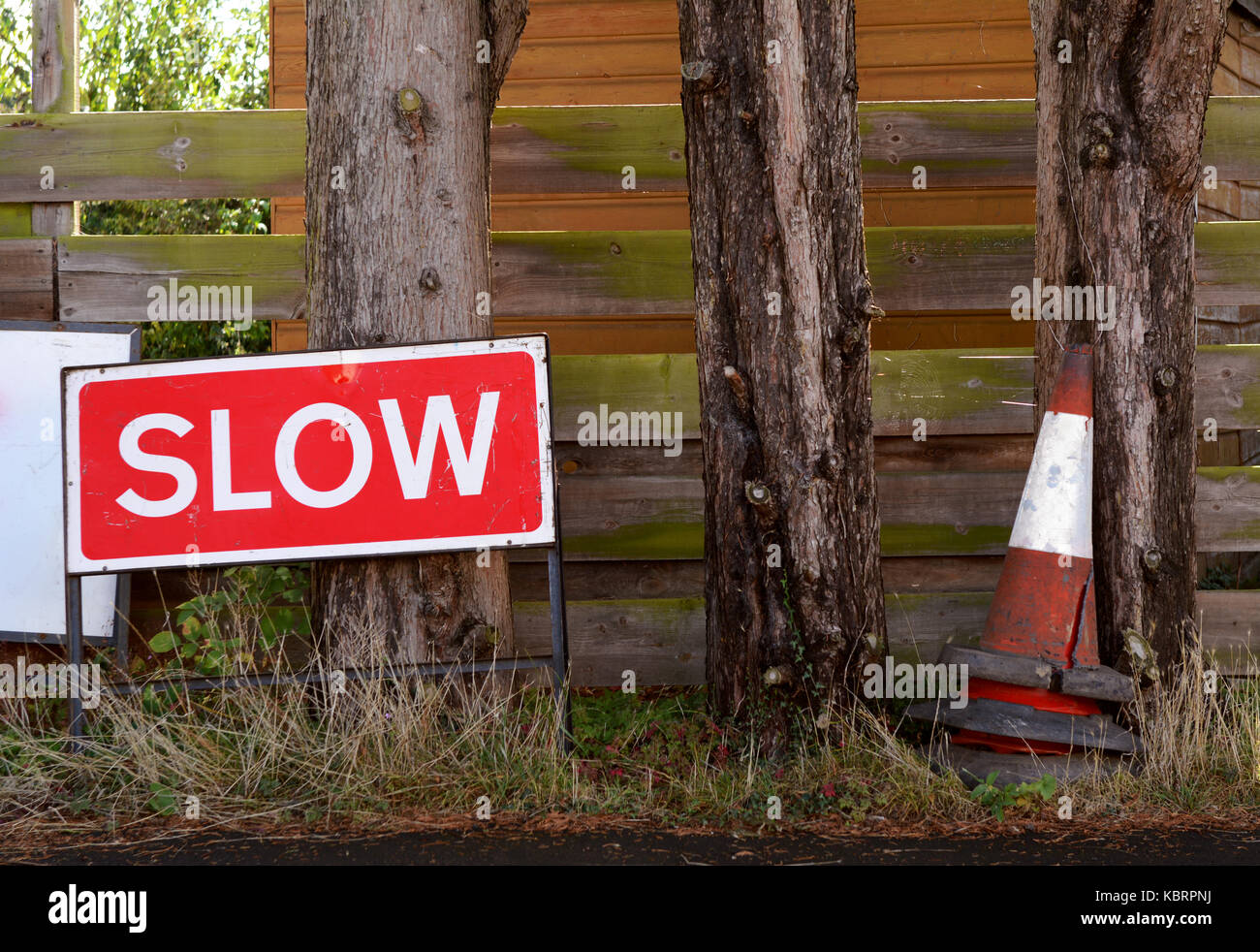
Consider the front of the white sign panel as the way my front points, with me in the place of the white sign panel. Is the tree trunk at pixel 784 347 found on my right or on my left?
on my left

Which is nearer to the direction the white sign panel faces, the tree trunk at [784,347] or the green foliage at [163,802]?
the green foliage

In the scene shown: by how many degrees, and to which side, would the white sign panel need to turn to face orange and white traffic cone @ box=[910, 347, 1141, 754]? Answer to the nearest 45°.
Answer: approximately 45° to its left

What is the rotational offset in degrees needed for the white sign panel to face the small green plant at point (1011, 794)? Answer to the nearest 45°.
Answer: approximately 45° to its left

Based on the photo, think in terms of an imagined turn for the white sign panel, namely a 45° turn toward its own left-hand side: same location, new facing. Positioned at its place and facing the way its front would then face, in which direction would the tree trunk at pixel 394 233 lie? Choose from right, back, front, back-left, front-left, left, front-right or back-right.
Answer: front

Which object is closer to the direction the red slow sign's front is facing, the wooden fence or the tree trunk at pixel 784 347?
the tree trunk

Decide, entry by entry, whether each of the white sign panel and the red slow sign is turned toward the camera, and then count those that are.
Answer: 2

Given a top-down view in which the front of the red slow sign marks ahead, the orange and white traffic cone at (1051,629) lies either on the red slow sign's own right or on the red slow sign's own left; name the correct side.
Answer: on the red slow sign's own left

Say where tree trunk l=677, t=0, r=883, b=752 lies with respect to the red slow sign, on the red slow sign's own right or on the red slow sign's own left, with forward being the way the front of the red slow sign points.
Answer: on the red slow sign's own left

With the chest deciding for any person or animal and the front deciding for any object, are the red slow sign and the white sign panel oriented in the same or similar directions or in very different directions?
same or similar directions

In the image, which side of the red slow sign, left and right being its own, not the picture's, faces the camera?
front

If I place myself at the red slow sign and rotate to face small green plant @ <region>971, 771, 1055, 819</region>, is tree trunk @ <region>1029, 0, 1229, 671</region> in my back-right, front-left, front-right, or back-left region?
front-left
